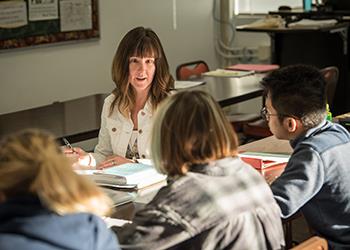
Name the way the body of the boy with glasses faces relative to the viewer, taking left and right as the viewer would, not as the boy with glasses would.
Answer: facing away from the viewer and to the left of the viewer

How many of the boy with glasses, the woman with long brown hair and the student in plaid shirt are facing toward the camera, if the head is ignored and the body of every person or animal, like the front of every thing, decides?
1

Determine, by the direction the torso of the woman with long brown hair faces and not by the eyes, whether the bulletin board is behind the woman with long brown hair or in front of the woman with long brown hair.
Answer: behind

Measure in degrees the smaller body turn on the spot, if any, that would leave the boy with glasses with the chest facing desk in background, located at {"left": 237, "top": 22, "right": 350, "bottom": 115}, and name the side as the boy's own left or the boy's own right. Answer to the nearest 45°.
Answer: approximately 45° to the boy's own right

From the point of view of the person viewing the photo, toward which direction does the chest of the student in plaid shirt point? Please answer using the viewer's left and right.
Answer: facing away from the viewer and to the left of the viewer

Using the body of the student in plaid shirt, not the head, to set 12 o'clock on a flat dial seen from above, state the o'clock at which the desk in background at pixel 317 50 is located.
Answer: The desk in background is roughly at 2 o'clock from the student in plaid shirt.

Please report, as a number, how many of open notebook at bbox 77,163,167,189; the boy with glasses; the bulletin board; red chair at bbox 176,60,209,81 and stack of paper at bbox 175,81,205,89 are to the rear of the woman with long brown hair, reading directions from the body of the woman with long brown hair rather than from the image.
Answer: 3

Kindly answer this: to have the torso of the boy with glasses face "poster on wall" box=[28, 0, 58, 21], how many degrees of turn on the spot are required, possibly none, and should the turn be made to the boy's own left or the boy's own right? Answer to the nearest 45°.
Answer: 0° — they already face it

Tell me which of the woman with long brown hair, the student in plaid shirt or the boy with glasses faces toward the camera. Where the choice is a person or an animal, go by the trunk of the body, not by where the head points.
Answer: the woman with long brown hair

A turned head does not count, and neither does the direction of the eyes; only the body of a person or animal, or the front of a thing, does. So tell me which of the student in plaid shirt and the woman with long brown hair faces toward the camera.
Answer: the woman with long brown hair

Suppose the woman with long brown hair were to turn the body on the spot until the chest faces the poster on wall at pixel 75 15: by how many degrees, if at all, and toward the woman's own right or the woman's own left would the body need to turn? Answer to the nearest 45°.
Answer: approximately 180°

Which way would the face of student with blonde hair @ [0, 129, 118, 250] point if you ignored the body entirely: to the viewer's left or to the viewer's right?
to the viewer's right

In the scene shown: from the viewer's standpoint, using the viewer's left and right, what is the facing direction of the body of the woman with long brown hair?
facing the viewer

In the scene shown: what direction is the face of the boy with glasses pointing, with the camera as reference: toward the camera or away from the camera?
away from the camera

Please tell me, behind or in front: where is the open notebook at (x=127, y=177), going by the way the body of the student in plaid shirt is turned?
in front

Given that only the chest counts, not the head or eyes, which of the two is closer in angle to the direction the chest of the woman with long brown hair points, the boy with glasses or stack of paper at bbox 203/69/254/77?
the boy with glasses

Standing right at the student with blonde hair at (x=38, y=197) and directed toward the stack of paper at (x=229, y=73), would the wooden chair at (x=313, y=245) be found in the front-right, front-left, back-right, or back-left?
front-right

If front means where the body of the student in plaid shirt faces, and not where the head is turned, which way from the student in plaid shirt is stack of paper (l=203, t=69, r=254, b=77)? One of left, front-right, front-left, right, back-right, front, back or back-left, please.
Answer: front-right

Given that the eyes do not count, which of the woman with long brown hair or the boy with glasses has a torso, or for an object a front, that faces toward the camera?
the woman with long brown hair

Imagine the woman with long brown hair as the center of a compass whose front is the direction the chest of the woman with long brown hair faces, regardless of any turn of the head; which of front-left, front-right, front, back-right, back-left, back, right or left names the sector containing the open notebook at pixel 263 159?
front-left
